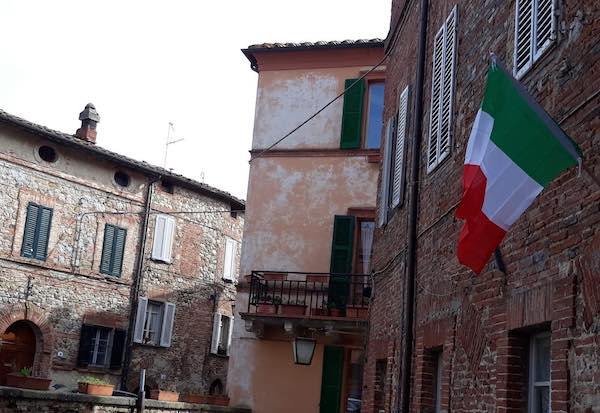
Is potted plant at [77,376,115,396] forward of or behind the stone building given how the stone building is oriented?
forward

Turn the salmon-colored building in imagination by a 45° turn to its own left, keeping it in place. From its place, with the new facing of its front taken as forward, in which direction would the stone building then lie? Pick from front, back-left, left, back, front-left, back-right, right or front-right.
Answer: back

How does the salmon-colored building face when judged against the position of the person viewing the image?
facing the viewer

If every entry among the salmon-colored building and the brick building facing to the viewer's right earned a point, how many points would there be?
0

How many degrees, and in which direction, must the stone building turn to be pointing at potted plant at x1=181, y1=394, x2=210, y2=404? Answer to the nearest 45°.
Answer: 0° — it already faces it

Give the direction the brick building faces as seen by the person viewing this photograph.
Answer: facing the viewer and to the left of the viewer

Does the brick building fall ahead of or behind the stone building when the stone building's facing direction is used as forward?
ahead

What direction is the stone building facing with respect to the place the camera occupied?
facing the viewer and to the right of the viewer

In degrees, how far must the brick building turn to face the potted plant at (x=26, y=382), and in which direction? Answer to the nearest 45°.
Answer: approximately 90° to its right

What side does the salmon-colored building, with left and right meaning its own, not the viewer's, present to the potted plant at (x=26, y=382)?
right
